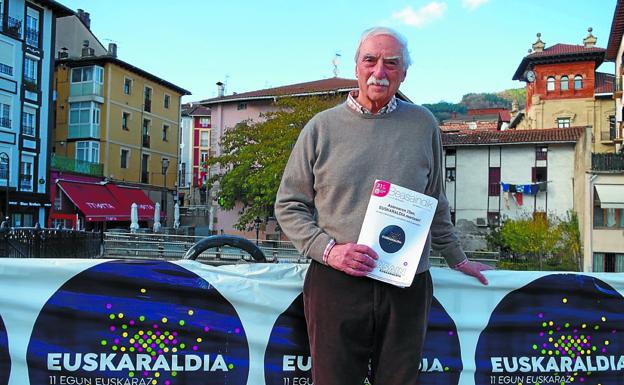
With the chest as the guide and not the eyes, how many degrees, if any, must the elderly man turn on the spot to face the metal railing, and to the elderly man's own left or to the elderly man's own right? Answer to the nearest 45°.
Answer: approximately 135° to the elderly man's own right

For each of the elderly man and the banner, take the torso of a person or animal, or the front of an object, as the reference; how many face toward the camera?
2

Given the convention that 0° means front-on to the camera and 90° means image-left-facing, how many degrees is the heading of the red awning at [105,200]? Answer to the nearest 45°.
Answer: approximately 315°

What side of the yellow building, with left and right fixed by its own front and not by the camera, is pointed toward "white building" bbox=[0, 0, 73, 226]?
right

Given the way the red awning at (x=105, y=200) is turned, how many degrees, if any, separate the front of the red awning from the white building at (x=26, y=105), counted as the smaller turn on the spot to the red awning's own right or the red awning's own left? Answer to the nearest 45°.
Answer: approximately 90° to the red awning's own right

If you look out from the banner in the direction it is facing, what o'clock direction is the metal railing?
The metal railing is roughly at 5 o'clock from the banner.

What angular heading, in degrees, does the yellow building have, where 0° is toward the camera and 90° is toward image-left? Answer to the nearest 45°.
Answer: approximately 315°

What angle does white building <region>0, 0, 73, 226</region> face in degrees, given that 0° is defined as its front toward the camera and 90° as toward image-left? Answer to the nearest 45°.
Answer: approximately 315°

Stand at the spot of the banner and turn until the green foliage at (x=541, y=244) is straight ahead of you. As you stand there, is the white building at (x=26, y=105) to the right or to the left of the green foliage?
left

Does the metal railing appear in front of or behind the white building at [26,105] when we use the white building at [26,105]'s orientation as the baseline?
in front
